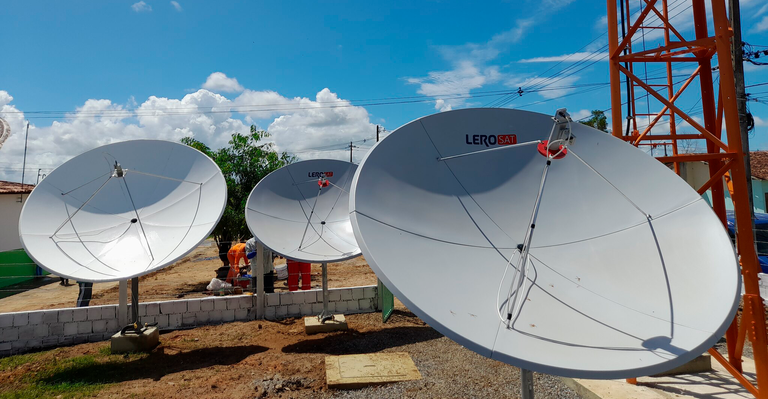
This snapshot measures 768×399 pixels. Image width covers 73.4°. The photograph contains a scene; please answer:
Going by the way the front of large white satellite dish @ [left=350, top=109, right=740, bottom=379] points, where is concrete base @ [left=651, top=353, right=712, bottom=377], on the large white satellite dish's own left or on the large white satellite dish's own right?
on the large white satellite dish's own left

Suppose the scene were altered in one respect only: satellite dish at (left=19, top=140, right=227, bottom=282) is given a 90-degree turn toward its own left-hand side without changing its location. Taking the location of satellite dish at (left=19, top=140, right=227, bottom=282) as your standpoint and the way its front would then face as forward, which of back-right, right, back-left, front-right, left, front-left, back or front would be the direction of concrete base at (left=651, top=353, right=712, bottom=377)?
front

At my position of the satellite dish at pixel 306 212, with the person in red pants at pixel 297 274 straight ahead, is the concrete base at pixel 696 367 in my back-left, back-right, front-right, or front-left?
back-right

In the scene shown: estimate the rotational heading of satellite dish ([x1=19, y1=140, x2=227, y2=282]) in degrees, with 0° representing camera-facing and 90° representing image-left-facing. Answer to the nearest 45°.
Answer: approximately 45°

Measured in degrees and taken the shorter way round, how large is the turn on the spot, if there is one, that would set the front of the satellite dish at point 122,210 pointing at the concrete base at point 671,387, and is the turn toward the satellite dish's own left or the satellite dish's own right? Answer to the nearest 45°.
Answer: approximately 90° to the satellite dish's own left
